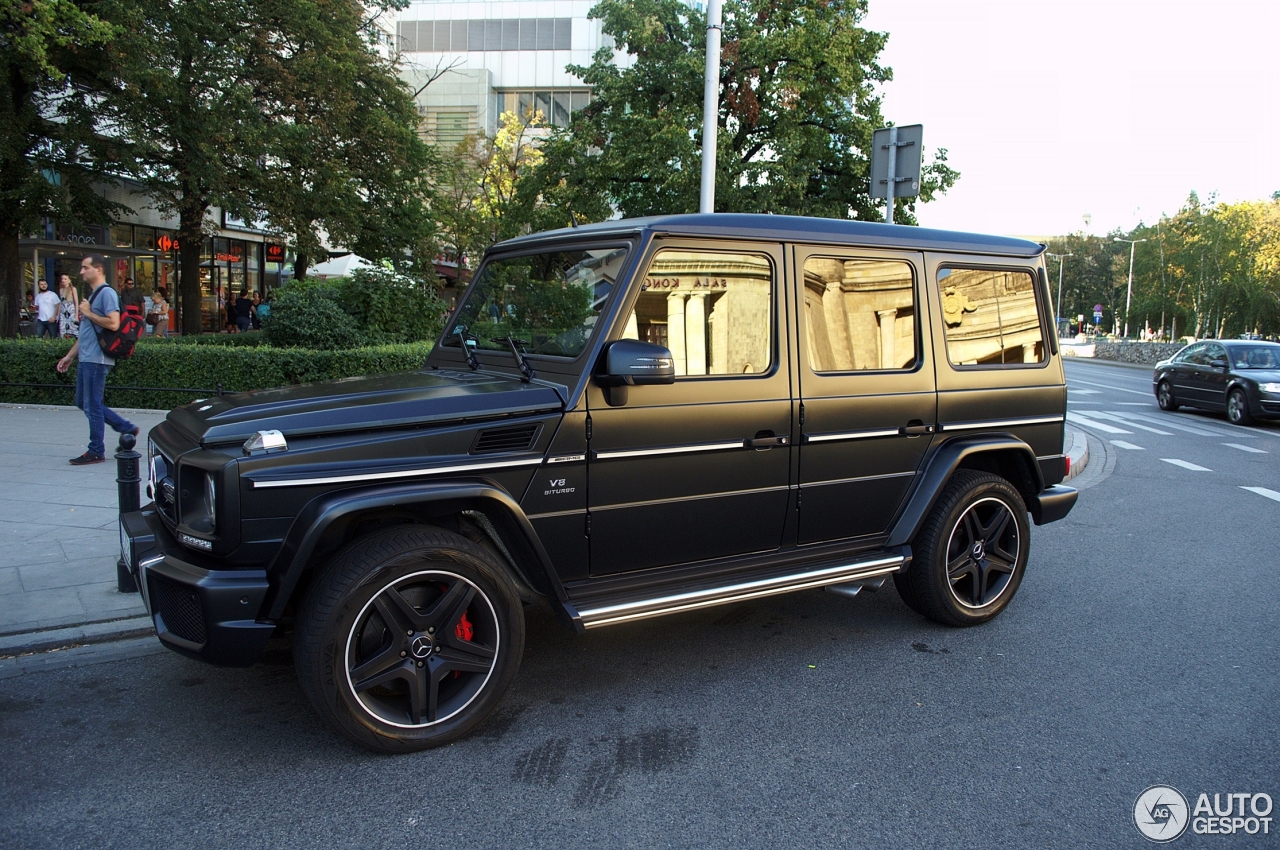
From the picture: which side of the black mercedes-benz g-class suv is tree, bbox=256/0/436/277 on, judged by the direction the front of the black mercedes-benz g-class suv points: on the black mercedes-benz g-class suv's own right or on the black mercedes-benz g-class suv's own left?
on the black mercedes-benz g-class suv's own right

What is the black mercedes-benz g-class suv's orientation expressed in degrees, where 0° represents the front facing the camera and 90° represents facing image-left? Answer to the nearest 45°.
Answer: approximately 45°

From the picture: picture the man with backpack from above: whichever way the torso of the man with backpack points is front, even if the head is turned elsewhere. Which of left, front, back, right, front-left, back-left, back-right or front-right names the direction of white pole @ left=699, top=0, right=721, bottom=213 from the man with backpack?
back

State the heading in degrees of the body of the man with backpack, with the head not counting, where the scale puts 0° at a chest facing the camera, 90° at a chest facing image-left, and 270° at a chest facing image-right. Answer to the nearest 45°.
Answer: approximately 90°

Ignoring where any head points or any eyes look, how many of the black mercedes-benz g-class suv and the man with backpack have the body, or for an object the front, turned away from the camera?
0

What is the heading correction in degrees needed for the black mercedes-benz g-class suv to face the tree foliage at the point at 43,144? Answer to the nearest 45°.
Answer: approximately 90° to its right

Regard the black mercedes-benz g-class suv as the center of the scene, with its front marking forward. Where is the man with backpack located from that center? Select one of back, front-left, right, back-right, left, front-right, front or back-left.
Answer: right

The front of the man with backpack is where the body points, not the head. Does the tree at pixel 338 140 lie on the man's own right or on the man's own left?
on the man's own right

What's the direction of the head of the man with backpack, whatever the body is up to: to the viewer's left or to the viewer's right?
to the viewer's left
